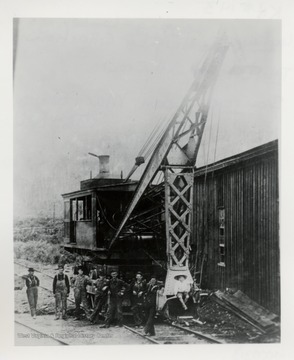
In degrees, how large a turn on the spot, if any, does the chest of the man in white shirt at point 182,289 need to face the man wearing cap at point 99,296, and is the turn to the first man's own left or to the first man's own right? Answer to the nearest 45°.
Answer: approximately 90° to the first man's own right

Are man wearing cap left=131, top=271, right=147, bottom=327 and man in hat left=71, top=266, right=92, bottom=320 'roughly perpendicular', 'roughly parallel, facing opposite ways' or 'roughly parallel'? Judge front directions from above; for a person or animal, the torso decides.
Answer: roughly parallel

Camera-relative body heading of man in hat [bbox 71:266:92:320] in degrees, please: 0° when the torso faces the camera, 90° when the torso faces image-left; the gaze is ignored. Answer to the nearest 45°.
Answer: approximately 0°

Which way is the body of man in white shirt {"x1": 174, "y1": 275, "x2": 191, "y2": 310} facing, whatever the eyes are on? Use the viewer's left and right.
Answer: facing the viewer

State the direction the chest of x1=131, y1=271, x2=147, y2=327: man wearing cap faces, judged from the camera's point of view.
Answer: toward the camera
